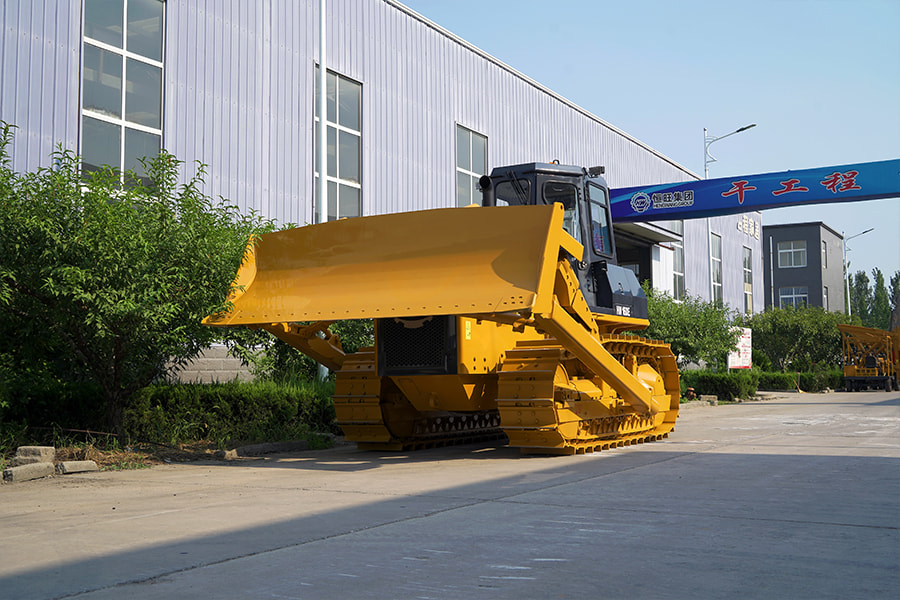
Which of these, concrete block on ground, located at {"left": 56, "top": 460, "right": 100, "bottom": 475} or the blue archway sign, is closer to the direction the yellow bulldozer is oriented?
the concrete block on ground

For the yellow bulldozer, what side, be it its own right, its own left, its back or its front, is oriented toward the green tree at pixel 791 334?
back

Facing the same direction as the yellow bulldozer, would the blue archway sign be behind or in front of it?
behind

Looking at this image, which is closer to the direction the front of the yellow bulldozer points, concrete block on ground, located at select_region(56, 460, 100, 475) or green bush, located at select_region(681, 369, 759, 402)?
the concrete block on ground

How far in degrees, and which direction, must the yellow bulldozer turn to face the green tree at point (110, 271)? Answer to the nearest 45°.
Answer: approximately 45° to its right

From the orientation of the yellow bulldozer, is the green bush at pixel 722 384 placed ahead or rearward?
rearward

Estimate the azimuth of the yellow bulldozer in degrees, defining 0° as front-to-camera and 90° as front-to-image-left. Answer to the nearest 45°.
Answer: approximately 45°

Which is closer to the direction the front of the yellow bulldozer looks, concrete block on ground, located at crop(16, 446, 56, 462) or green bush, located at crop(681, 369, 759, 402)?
the concrete block on ground

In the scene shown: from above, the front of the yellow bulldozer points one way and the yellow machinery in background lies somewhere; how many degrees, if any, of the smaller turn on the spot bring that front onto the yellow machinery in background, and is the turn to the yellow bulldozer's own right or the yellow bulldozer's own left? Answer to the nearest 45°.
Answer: approximately 180°
